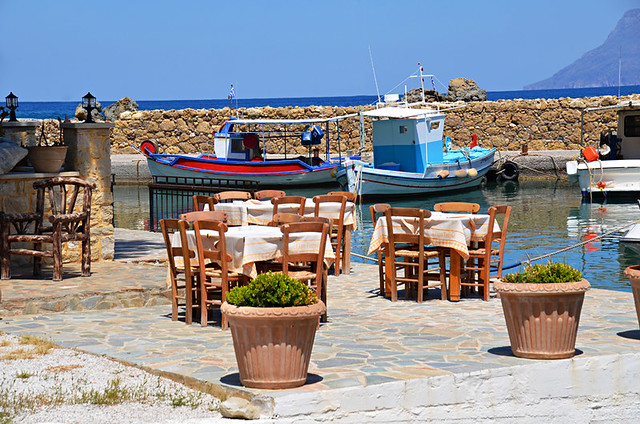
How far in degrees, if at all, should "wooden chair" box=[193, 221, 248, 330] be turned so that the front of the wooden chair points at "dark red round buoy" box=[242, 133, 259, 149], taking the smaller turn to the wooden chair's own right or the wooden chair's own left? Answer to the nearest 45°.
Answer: approximately 45° to the wooden chair's own left

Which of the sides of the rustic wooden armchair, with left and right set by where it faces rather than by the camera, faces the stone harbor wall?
back

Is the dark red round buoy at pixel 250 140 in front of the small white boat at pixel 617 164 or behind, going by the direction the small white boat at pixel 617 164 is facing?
behind

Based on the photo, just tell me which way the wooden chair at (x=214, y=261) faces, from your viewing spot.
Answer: facing away from the viewer and to the right of the viewer

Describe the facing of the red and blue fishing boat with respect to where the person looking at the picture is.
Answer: facing to the left of the viewer

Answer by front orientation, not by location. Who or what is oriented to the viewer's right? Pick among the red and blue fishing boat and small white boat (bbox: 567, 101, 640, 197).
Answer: the small white boat

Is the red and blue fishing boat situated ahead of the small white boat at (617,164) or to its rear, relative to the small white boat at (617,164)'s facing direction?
to the rear

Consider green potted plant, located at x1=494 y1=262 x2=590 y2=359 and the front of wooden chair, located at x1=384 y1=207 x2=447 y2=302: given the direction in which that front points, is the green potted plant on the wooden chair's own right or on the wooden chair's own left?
on the wooden chair's own right

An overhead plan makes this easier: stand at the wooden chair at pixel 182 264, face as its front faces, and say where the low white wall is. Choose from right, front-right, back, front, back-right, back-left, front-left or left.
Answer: right
